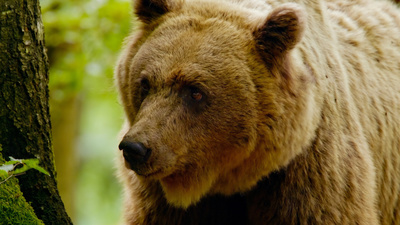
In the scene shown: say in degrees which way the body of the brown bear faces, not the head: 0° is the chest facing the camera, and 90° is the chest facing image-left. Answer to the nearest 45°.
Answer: approximately 45°

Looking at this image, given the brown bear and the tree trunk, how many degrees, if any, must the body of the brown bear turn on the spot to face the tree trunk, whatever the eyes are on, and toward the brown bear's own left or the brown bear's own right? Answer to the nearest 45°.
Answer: approximately 45° to the brown bear's own right
